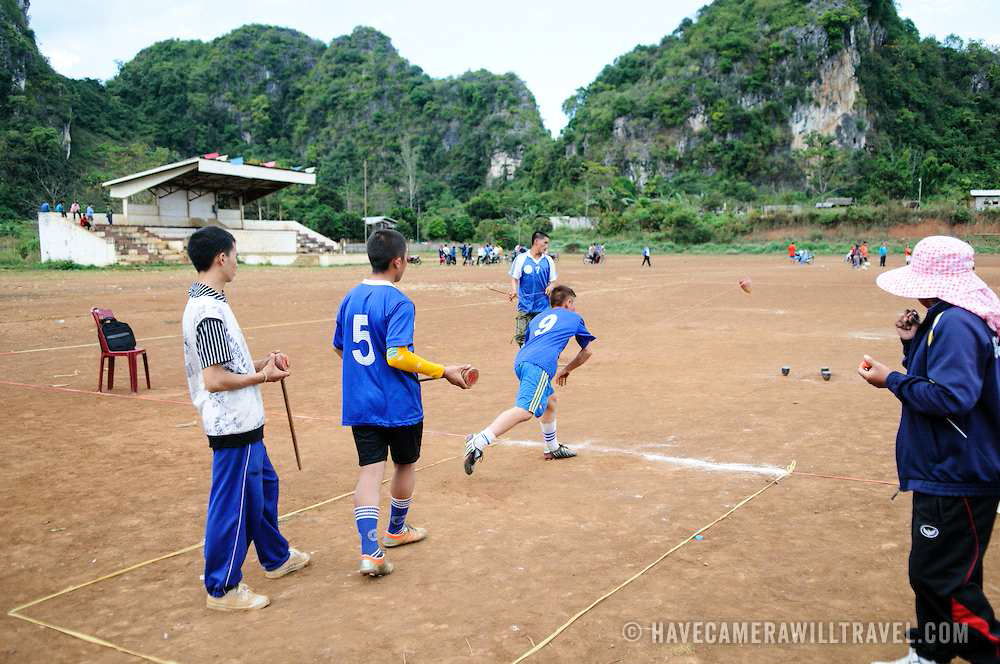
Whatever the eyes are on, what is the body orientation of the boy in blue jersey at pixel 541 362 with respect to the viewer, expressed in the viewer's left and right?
facing away from the viewer and to the right of the viewer

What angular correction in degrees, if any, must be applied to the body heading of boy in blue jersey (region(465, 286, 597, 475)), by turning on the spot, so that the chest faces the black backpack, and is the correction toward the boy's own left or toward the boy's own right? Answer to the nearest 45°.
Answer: approximately 90° to the boy's own left

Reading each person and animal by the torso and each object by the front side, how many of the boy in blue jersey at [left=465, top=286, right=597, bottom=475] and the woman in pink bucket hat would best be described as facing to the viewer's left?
1

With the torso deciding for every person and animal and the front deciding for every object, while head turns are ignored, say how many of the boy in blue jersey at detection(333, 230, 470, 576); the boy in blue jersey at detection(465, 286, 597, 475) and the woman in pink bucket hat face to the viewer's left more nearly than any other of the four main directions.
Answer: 1

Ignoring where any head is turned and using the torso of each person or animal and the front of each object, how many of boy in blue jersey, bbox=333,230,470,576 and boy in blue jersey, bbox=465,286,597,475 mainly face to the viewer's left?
0

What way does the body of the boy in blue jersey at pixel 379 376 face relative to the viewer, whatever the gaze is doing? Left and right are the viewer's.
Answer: facing away from the viewer and to the right of the viewer

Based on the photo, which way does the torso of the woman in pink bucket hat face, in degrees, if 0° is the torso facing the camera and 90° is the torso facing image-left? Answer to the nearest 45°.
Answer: approximately 90°

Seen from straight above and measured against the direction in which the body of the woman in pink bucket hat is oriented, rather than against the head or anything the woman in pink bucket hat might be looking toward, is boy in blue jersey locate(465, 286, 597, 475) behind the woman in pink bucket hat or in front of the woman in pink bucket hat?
in front

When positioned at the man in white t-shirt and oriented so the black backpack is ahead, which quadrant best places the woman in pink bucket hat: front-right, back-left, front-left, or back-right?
back-right

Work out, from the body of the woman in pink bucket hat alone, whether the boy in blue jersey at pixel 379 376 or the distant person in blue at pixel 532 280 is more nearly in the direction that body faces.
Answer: the boy in blue jersey

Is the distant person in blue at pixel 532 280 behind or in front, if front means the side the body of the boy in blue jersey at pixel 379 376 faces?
in front

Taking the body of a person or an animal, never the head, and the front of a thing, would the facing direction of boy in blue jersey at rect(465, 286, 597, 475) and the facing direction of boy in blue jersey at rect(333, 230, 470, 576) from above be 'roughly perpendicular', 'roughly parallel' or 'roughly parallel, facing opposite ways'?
roughly parallel

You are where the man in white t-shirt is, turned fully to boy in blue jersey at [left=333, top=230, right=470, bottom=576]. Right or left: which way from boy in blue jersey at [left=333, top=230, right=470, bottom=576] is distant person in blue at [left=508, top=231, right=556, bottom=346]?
left

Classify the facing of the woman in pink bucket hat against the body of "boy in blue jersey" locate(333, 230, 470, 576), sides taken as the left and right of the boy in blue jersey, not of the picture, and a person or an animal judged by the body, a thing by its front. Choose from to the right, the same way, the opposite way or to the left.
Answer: to the left

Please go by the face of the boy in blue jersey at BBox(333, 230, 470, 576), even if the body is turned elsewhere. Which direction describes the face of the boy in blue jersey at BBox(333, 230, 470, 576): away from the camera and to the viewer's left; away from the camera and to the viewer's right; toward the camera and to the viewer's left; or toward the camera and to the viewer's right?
away from the camera and to the viewer's right
